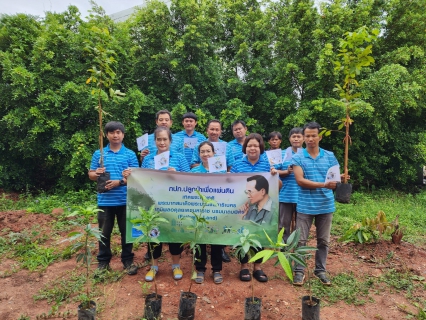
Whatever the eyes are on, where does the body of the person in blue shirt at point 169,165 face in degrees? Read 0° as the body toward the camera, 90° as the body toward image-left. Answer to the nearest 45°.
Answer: approximately 0°

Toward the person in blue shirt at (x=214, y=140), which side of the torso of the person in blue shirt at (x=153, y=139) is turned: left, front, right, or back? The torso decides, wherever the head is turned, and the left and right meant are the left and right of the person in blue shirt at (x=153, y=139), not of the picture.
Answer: left

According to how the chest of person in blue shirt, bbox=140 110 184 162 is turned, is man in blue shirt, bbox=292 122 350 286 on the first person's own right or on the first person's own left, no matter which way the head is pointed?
on the first person's own left

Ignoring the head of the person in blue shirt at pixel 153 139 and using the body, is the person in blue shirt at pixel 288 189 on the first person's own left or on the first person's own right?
on the first person's own left

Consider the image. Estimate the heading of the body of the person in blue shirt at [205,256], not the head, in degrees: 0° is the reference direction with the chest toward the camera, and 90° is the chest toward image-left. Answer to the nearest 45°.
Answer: approximately 0°

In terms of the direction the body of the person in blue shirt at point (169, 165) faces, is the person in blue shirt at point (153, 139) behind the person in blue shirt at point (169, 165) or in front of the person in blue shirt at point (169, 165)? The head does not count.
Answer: behind
